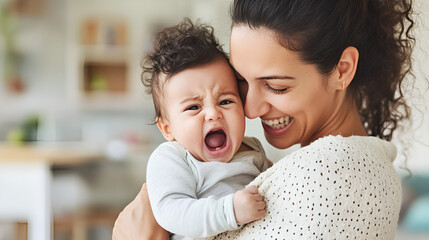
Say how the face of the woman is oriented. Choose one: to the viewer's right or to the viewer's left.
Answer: to the viewer's left

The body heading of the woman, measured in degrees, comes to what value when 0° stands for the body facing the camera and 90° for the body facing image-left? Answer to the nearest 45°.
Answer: approximately 90°

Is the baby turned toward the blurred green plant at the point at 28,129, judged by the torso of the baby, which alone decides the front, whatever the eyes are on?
no

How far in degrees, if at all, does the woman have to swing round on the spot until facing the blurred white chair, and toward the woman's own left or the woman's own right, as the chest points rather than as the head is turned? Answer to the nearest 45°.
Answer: approximately 45° to the woman's own right

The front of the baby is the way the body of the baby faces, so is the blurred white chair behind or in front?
behind

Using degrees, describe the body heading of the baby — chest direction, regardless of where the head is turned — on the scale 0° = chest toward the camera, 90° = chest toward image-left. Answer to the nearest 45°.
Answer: approximately 315°
